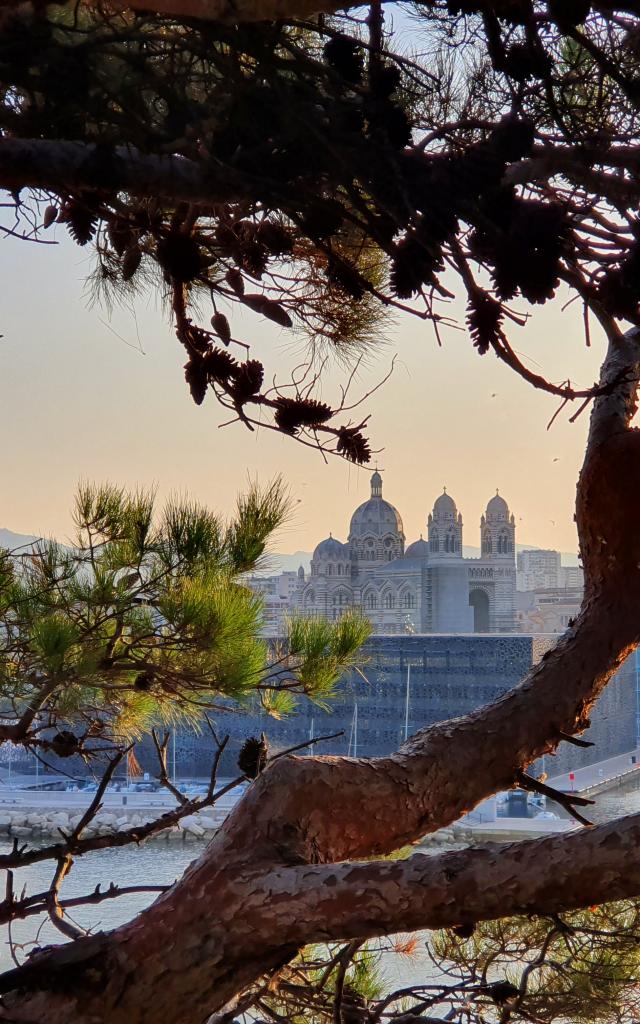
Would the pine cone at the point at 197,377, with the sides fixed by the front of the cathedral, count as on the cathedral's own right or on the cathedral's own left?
on the cathedral's own right

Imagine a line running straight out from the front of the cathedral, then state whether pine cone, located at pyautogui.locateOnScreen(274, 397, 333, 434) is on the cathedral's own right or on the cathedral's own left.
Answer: on the cathedral's own right

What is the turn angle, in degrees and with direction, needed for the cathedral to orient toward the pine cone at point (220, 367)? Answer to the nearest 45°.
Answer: approximately 45° to its right

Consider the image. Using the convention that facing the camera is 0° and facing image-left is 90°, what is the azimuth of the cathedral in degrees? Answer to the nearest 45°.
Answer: approximately 315°

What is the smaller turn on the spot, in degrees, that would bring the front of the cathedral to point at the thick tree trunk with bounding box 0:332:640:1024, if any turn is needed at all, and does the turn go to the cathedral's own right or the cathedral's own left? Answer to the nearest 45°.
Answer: approximately 45° to the cathedral's own right

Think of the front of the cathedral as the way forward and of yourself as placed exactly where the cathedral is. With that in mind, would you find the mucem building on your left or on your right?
on your right

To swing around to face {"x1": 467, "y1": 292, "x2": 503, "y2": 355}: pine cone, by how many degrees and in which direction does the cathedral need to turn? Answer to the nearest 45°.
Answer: approximately 45° to its right
